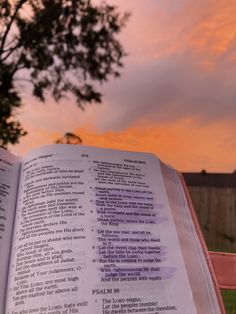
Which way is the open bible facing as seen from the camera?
toward the camera

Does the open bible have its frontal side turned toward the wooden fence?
no
